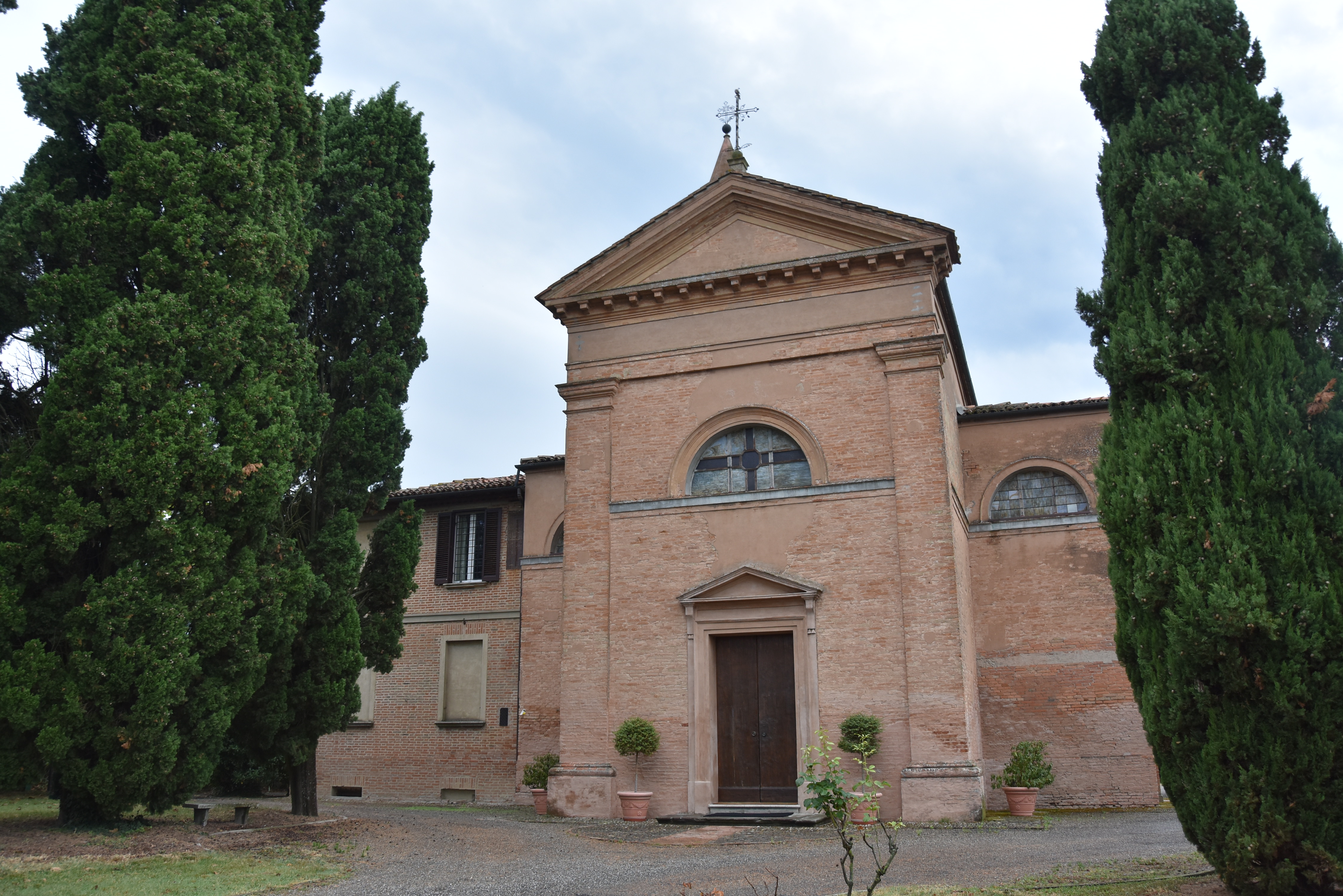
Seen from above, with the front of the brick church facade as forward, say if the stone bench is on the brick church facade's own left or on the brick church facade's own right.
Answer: on the brick church facade's own right

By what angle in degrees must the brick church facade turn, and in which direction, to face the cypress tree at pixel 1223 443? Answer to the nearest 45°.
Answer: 0° — it already faces it

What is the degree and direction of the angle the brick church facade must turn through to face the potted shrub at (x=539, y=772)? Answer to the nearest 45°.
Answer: approximately 135° to its right

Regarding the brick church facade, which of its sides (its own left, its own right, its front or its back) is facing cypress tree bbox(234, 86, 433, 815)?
right

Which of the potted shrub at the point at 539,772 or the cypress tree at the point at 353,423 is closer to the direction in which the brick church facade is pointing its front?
the cypress tree

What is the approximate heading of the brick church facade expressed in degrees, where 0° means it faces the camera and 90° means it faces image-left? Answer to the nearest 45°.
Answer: approximately 0°

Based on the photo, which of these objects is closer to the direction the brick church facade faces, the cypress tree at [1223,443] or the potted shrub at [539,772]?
the cypress tree

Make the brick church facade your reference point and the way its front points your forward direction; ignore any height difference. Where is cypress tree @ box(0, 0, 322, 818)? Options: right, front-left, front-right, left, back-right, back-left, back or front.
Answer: front-right
